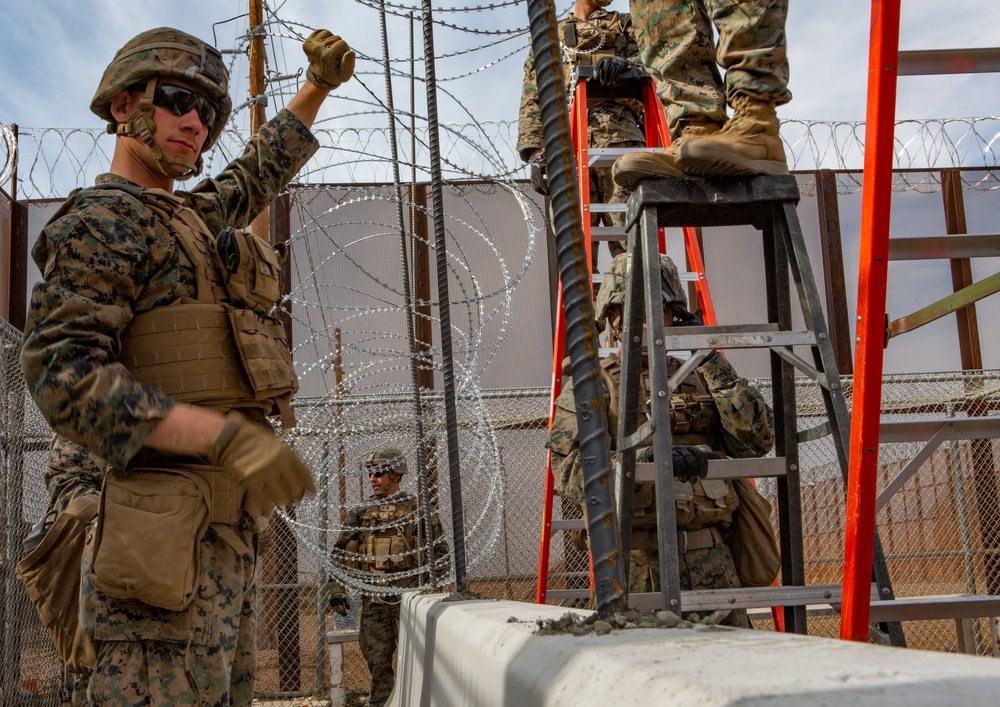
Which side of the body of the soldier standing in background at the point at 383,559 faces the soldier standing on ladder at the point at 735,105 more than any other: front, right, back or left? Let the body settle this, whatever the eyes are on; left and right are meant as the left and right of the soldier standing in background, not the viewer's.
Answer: front

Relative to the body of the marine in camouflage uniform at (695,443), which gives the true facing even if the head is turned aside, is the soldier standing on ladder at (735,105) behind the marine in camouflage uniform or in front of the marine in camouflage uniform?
in front

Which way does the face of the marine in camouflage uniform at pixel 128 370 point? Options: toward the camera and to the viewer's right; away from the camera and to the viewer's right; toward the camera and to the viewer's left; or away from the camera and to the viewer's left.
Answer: toward the camera and to the viewer's right

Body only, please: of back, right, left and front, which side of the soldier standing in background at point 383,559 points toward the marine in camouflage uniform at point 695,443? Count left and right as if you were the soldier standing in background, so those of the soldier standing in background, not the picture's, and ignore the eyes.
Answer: front

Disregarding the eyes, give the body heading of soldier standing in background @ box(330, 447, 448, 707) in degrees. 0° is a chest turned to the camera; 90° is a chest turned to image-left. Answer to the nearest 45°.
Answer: approximately 0°

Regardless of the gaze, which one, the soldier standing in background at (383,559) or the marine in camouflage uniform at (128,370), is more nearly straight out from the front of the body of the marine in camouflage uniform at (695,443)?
the marine in camouflage uniform

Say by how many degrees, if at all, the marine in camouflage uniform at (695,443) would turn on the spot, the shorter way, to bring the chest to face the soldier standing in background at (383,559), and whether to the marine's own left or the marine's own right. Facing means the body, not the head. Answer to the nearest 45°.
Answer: approximately 135° to the marine's own right

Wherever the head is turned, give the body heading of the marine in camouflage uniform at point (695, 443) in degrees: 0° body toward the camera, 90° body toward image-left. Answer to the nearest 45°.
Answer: approximately 0°

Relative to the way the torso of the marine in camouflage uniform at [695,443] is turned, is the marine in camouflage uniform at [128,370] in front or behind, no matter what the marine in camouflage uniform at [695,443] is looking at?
in front

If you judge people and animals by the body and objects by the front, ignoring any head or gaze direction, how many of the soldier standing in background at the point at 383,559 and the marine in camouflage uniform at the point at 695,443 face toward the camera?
2
